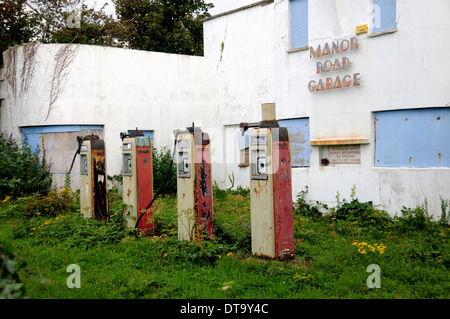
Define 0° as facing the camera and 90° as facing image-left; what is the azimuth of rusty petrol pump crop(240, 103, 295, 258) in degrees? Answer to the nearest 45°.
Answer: approximately 45°

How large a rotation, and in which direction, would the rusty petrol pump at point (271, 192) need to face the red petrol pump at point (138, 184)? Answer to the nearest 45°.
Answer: approximately 90° to its right

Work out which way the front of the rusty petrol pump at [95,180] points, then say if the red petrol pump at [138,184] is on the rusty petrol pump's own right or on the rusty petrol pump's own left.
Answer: on the rusty petrol pump's own left

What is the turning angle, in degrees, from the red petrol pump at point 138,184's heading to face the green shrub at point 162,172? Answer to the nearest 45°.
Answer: approximately 135° to its right

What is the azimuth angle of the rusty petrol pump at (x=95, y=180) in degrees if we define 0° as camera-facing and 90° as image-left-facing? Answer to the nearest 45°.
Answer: approximately 45°

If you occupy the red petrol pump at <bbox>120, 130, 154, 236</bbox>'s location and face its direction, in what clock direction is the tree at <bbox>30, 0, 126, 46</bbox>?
The tree is roughly at 4 o'clock from the red petrol pump.

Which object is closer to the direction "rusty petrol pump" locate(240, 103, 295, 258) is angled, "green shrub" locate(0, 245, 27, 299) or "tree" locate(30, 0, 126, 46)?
the green shrub

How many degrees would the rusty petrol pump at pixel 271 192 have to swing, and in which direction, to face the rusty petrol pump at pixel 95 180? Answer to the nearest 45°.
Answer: approximately 90° to its right

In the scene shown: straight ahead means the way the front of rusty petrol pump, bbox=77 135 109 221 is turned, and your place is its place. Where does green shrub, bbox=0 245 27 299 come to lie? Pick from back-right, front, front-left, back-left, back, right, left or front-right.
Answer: front-left

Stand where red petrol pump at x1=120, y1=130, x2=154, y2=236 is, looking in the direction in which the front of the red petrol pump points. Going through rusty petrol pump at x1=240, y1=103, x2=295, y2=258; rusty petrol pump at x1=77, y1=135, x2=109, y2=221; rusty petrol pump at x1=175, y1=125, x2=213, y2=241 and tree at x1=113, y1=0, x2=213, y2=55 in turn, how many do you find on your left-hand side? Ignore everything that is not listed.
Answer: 2
